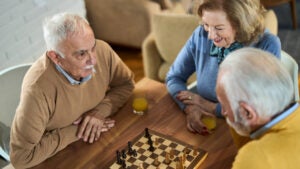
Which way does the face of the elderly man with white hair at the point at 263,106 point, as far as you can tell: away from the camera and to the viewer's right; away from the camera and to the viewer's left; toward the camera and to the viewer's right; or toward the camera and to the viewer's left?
away from the camera and to the viewer's left

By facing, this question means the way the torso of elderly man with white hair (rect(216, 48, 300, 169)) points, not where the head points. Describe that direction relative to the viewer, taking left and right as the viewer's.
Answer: facing away from the viewer and to the left of the viewer

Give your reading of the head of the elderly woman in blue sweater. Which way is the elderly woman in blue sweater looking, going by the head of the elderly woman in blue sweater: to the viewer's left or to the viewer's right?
to the viewer's left

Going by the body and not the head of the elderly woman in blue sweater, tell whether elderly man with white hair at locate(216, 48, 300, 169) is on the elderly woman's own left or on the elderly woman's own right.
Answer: on the elderly woman's own left

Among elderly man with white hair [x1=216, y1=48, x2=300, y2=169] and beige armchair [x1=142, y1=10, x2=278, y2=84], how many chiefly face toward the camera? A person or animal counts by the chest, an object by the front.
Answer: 1

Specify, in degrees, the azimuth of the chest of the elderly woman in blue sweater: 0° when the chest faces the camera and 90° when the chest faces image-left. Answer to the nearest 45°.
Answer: approximately 45°

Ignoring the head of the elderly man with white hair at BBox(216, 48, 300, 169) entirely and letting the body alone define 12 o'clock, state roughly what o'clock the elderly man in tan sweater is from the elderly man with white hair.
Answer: The elderly man in tan sweater is roughly at 11 o'clock from the elderly man with white hair.
